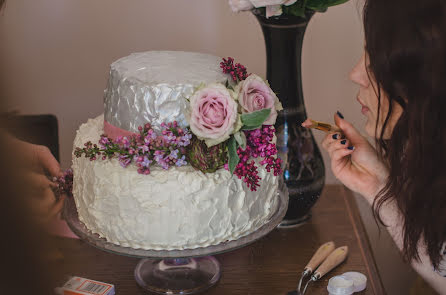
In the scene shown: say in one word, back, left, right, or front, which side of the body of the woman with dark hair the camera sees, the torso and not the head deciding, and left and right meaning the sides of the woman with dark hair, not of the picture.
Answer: left

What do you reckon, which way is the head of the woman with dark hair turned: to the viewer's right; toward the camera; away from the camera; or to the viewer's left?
to the viewer's left
